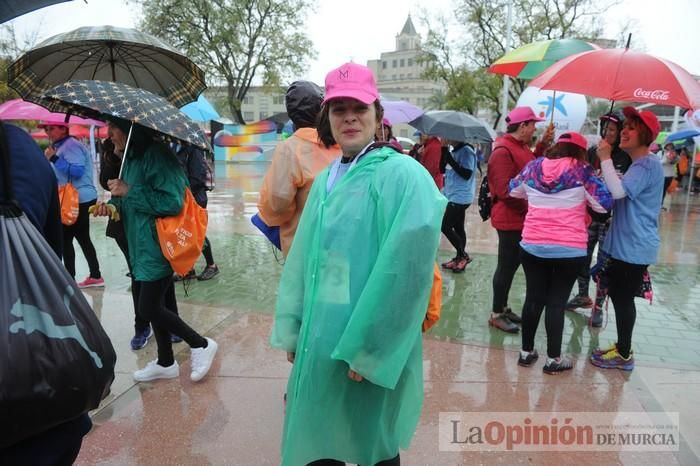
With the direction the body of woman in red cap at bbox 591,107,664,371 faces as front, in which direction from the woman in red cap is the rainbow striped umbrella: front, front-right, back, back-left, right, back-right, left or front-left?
front-right

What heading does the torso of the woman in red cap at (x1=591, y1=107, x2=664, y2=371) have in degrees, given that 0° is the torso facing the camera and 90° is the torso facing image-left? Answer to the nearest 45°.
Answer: approximately 90°
